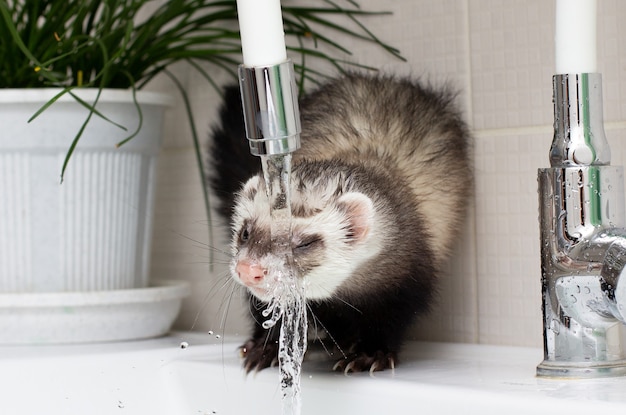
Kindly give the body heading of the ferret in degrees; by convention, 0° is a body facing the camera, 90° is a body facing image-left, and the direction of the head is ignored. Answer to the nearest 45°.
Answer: approximately 45°

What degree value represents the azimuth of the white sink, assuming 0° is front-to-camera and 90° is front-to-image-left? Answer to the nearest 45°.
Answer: approximately 0°
